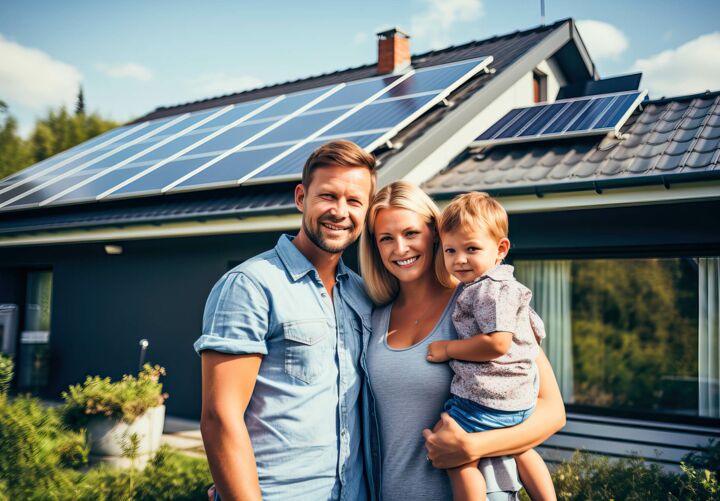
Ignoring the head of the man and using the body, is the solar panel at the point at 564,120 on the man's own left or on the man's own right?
on the man's own left

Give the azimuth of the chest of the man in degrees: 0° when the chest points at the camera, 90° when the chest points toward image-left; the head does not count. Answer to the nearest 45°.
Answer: approximately 315°

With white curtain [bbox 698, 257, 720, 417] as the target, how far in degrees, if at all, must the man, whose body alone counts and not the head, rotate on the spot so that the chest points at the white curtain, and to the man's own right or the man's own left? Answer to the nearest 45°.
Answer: approximately 90° to the man's own left

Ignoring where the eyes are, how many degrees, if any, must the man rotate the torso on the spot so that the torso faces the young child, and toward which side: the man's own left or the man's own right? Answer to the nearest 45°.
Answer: approximately 45° to the man's own left

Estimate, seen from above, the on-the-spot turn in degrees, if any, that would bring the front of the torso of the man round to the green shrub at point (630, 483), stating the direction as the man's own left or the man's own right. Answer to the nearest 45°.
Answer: approximately 90° to the man's own left

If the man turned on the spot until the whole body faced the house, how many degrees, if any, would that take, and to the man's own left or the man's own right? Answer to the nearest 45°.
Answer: approximately 135° to the man's own left

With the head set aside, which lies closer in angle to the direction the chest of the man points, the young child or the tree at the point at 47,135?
the young child

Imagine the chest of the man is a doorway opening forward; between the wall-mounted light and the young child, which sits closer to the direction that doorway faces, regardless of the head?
the young child
